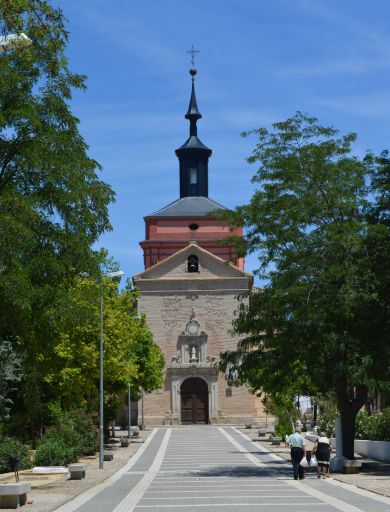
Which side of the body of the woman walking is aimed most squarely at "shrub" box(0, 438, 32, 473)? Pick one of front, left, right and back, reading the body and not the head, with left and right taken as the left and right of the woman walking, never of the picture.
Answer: left

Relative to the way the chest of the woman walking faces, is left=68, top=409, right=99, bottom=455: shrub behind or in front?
in front

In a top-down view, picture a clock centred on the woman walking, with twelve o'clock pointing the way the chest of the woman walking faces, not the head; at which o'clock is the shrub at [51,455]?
The shrub is roughly at 10 o'clock from the woman walking.

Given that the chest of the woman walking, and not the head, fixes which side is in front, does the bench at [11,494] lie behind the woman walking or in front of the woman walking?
behind

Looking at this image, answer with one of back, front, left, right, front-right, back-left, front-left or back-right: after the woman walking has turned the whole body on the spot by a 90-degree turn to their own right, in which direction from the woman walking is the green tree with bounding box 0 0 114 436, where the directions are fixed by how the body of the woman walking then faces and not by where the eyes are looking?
back-right

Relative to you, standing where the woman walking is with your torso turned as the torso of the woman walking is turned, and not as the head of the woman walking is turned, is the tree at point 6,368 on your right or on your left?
on your left

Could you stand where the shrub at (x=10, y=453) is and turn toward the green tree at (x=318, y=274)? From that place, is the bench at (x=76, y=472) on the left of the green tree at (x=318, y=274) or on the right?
right

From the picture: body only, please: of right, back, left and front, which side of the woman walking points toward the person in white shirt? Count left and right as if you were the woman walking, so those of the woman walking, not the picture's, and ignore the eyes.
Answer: left

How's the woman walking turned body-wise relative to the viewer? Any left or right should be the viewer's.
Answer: facing away from the viewer

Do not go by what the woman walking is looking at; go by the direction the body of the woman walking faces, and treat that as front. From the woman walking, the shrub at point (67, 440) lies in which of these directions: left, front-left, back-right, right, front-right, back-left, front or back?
front-left

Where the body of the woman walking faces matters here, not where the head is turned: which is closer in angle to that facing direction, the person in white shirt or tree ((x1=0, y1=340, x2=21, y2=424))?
the tree

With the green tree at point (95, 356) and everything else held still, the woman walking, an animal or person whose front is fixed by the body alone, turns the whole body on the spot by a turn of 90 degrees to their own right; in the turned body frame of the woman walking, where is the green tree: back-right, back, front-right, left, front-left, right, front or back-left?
back-left

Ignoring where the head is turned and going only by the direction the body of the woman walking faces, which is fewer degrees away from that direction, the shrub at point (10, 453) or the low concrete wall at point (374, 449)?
the low concrete wall

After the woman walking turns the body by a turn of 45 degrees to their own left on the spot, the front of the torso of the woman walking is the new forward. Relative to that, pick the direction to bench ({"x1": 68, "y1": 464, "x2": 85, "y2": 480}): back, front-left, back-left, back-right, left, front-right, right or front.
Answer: front-left
